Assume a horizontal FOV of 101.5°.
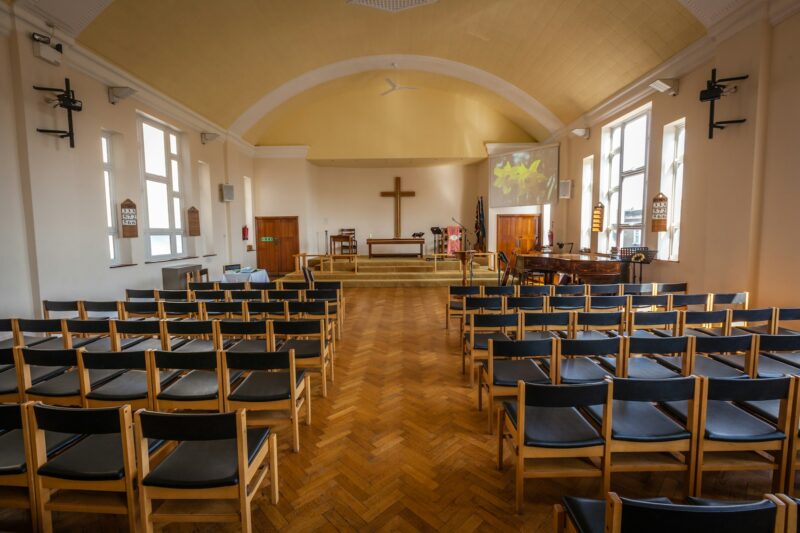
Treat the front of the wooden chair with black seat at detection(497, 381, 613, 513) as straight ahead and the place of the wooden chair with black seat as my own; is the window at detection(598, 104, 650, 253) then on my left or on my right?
on my right

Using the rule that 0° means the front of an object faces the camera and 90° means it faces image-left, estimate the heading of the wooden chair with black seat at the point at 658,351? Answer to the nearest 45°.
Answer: approximately 135°

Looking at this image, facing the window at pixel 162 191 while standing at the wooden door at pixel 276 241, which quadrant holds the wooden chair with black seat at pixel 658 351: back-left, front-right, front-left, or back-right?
front-left

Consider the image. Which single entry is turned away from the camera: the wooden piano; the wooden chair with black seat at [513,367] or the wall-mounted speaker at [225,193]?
the wooden chair with black seat

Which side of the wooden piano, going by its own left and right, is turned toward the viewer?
left

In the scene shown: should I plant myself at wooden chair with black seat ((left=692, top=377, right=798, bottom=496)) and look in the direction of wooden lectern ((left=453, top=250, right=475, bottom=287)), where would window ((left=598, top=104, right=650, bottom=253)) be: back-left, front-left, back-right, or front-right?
front-right

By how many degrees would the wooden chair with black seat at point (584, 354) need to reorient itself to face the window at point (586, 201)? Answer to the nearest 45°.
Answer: approximately 45° to its right

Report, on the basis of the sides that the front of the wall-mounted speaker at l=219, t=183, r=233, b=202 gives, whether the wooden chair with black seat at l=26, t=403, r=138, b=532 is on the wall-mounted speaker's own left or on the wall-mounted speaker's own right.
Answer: on the wall-mounted speaker's own right

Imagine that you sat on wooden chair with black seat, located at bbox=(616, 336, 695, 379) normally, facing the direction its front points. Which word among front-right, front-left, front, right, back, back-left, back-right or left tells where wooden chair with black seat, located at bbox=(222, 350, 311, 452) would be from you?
left

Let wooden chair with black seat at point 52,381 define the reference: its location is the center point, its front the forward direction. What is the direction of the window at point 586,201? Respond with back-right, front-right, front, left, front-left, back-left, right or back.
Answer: front-right

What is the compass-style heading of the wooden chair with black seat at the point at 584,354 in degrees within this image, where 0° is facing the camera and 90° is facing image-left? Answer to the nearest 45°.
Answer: approximately 135°

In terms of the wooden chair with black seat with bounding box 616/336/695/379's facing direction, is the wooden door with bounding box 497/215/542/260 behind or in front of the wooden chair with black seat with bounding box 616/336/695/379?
in front

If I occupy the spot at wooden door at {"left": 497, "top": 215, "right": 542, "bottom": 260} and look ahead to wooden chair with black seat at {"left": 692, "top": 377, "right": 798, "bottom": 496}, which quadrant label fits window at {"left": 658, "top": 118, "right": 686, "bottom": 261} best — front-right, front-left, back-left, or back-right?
front-left

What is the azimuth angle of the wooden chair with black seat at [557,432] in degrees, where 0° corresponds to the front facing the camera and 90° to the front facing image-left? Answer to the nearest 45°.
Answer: approximately 135°

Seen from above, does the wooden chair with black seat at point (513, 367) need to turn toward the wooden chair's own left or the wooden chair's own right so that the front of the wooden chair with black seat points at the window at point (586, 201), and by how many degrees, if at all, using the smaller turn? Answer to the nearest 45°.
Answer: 0° — it already faces it

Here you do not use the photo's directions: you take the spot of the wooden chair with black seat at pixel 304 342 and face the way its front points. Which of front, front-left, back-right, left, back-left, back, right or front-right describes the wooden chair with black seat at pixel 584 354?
back-right

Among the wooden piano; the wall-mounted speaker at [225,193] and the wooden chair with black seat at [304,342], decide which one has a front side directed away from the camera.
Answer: the wooden chair with black seat

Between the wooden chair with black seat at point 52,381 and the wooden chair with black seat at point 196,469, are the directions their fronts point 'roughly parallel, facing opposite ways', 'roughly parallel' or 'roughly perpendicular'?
roughly parallel

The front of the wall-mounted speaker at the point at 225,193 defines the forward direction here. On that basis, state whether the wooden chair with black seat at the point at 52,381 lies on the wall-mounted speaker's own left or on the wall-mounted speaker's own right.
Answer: on the wall-mounted speaker's own right
